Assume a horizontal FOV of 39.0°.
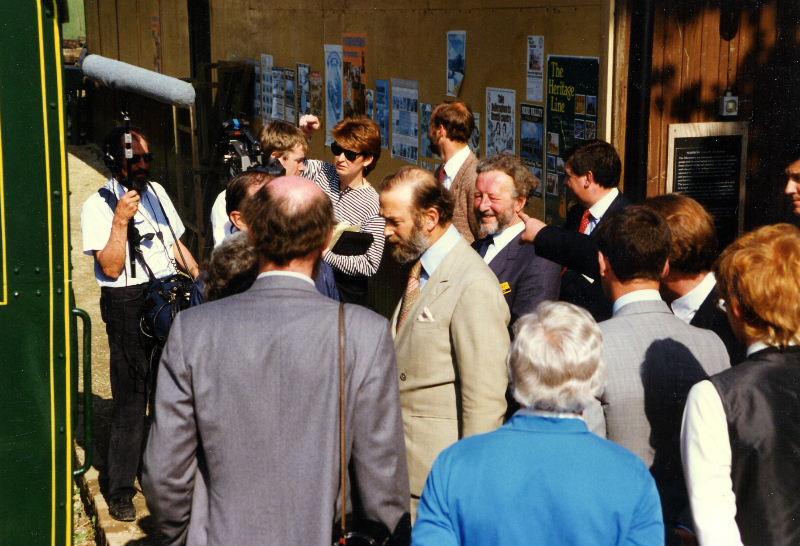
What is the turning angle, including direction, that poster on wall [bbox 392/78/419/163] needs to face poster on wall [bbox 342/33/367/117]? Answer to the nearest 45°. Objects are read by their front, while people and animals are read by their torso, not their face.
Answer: approximately 135° to its right

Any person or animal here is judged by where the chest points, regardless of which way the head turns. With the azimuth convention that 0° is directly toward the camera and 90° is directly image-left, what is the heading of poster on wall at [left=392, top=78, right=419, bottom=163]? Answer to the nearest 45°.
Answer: approximately 45°

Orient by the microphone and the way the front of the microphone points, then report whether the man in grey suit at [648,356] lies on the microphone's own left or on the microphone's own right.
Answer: on the microphone's own right

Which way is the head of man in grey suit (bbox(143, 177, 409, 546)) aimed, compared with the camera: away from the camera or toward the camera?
away from the camera

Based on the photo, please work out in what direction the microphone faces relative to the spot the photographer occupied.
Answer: facing to the right of the viewer

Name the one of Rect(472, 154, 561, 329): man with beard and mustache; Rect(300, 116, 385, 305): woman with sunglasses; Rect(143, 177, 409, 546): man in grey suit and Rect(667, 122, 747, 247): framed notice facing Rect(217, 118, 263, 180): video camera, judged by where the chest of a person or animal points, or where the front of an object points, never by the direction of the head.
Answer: the man in grey suit

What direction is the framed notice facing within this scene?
toward the camera

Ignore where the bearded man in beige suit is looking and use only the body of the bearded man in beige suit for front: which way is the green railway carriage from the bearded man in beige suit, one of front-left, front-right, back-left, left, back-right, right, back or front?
front-right

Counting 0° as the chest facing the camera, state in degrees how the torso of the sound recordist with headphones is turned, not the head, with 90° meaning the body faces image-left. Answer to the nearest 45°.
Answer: approximately 315°

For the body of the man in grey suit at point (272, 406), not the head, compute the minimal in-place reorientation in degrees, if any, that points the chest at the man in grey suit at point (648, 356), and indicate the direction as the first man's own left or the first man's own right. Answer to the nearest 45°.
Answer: approximately 90° to the first man's own right

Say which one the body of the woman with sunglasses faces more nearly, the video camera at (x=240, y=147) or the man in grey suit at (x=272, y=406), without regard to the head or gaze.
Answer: the man in grey suit

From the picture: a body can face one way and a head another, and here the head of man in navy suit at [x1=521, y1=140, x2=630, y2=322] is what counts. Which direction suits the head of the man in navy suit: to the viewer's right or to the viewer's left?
to the viewer's left

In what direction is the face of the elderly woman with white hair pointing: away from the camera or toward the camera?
away from the camera

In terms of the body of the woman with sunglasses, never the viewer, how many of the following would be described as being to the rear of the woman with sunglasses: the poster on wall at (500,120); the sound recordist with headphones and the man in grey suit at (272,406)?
1

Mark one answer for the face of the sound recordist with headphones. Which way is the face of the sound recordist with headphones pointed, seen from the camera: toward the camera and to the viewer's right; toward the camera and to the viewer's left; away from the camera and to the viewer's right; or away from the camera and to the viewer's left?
toward the camera and to the viewer's right

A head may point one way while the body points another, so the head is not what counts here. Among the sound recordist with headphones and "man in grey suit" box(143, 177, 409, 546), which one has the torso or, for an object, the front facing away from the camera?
the man in grey suit

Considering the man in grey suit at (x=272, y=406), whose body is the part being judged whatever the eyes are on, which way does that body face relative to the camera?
away from the camera
